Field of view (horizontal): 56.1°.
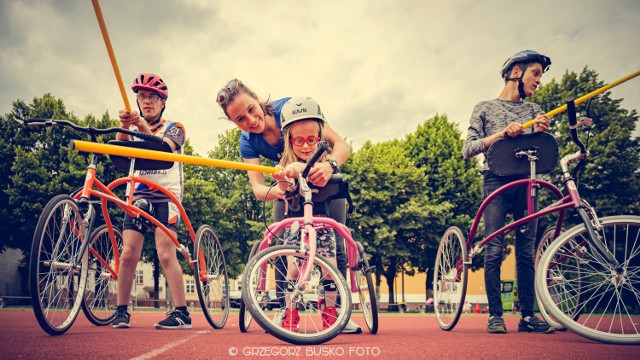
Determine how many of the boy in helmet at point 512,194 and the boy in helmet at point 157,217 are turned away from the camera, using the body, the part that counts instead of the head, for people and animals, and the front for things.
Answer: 0

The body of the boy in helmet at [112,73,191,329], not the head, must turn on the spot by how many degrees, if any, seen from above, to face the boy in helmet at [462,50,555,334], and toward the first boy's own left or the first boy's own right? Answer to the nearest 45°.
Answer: approximately 90° to the first boy's own left

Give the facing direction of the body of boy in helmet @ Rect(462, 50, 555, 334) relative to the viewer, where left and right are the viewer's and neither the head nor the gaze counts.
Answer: facing the viewer and to the right of the viewer

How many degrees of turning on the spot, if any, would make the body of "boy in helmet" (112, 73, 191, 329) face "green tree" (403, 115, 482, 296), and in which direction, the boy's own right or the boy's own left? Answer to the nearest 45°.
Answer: approximately 180°

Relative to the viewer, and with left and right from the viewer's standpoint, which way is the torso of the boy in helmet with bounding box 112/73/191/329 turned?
facing the viewer and to the left of the viewer

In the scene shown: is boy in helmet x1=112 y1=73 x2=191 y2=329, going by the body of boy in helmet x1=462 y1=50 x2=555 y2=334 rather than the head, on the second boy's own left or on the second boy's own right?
on the second boy's own right
